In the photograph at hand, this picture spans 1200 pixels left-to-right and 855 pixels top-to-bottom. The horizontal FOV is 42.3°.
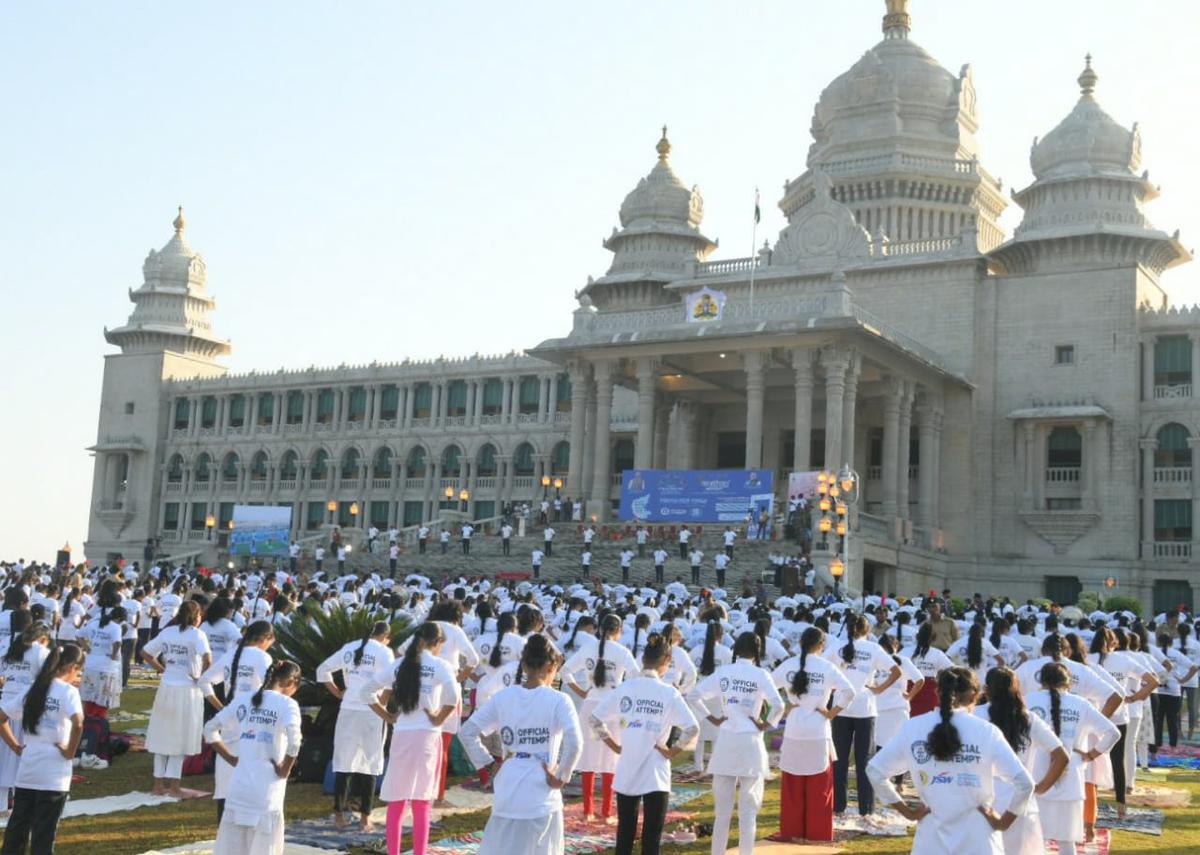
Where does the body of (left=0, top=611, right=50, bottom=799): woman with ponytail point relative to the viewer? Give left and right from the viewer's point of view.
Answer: facing away from the viewer and to the right of the viewer

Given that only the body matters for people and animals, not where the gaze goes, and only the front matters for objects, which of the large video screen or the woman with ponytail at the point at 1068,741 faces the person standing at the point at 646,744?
the large video screen

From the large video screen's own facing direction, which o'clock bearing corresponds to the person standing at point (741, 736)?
The person standing is roughly at 12 o'clock from the large video screen.

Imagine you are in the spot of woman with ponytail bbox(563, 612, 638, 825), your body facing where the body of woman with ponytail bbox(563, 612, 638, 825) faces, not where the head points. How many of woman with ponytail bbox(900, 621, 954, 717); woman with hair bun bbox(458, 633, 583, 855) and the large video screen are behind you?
1

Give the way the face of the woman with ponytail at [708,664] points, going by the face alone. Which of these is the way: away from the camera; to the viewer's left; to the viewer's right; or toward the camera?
away from the camera

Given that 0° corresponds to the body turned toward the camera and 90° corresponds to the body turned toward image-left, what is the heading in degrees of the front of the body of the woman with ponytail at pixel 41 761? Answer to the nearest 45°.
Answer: approximately 225°

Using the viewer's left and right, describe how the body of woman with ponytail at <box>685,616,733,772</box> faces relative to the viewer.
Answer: facing away from the viewer

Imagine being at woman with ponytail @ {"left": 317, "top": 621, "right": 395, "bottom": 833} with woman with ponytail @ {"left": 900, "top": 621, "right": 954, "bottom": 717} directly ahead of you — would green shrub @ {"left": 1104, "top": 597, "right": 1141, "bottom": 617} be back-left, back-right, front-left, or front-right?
front-left

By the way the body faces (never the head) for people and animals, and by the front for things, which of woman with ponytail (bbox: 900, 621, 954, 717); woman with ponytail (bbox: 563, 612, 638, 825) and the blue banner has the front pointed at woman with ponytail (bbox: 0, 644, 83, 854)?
the blue banner

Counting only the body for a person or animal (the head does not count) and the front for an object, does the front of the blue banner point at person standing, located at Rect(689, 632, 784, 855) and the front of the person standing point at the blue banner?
yes

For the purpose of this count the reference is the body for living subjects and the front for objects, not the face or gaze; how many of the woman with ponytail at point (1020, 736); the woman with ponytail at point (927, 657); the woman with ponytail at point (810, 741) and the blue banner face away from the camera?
3

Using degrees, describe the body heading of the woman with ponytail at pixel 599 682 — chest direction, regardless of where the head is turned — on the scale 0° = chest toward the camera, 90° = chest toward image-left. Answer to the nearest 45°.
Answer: approximately 180°

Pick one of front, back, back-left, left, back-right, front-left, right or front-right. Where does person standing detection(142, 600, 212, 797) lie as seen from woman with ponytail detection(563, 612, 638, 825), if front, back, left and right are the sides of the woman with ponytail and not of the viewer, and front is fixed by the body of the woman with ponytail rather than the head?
left

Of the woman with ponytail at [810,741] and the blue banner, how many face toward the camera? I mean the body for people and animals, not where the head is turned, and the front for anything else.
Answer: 1

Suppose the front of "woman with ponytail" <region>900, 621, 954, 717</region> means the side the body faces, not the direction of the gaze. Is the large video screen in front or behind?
in front

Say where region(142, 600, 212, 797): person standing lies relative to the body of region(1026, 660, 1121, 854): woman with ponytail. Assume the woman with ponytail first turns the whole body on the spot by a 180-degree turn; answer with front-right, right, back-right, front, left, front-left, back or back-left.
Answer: right

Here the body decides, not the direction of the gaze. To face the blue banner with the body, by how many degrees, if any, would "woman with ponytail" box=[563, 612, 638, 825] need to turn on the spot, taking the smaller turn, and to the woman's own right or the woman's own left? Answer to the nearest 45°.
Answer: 0° — they already face it

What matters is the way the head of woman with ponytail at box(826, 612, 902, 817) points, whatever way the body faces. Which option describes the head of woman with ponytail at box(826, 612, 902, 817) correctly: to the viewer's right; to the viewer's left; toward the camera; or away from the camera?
away from the camera

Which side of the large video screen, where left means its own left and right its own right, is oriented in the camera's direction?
front

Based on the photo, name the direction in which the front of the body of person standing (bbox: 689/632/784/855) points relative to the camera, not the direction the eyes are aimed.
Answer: away from the camera

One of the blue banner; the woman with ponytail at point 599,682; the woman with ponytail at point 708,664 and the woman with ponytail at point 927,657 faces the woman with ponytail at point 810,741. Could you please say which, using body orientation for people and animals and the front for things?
the blue banner

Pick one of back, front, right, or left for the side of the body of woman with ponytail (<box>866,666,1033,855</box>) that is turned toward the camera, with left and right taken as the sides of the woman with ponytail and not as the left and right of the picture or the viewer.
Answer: back

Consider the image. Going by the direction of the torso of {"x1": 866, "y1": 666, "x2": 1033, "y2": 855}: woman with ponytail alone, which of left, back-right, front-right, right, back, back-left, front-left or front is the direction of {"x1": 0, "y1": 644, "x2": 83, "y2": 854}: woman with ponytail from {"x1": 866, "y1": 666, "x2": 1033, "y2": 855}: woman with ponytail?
left

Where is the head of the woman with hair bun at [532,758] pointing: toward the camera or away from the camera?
away from the camera

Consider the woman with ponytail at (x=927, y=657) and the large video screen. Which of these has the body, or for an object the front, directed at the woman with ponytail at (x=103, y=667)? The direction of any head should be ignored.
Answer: the large video screen
